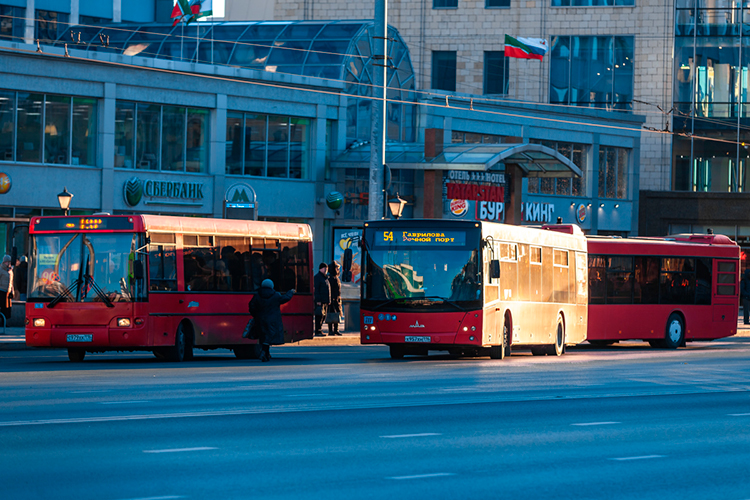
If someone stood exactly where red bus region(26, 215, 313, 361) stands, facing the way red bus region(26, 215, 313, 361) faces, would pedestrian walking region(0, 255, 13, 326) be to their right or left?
on their right

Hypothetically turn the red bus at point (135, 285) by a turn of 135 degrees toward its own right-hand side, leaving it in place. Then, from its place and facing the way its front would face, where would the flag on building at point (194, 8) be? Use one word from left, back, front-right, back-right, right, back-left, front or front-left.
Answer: front

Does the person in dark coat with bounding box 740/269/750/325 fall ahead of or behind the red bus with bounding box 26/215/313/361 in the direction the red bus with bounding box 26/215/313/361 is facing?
behind

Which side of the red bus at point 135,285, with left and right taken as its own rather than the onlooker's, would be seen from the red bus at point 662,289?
back

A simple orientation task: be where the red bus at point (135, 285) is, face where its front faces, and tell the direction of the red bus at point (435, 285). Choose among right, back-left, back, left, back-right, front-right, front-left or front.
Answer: back-left

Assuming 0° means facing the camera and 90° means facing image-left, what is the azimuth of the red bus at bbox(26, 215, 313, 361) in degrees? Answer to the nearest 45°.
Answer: approximately 45°
